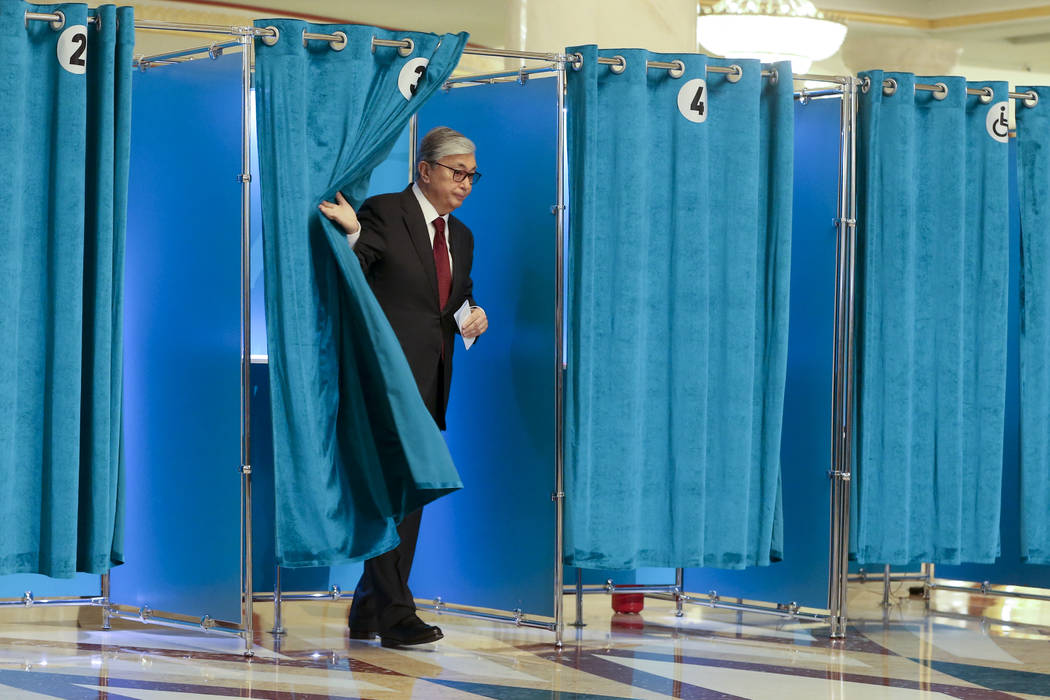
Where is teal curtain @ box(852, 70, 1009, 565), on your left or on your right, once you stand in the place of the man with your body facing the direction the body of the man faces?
on your left

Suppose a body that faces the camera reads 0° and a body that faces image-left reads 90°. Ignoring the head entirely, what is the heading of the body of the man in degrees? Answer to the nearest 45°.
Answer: approximately 315°

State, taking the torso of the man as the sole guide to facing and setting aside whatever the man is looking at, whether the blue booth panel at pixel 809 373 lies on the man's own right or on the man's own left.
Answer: on the man's own left

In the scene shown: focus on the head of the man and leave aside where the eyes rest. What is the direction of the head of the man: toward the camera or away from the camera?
toward the camera
